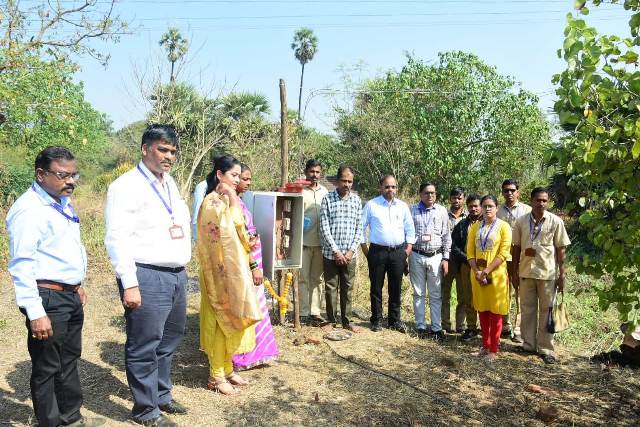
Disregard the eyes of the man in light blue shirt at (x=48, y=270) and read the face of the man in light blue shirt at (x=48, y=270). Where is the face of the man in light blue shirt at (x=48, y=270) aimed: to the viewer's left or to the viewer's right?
to the viewer's right

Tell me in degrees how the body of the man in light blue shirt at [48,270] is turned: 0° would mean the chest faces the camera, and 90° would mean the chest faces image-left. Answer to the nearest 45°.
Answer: approximately 315°

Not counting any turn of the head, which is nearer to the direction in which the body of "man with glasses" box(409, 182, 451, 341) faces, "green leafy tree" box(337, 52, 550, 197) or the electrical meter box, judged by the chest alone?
the electrical meter box

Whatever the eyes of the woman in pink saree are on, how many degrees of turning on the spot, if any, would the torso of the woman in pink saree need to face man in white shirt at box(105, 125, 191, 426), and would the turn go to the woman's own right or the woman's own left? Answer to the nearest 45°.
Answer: approximately 90° to the woman's own right

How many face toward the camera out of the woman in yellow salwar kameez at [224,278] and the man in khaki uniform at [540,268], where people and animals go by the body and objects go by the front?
1

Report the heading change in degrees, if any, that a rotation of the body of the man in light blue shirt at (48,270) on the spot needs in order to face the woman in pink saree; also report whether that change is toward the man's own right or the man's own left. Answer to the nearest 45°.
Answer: approximately 90° to the man's own left

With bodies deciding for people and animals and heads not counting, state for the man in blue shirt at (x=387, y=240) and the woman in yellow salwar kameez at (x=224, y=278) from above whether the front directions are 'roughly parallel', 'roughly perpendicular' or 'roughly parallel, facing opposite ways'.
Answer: roughly perpendicular
